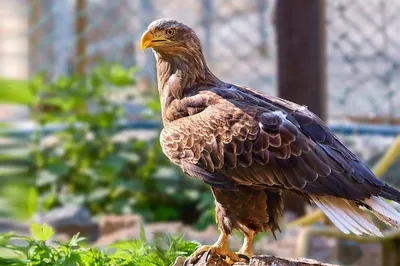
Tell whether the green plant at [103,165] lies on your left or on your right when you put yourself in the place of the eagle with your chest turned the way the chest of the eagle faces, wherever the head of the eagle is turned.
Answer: on your right

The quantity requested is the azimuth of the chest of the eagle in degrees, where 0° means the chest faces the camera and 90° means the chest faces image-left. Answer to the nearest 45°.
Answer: approximately 90°
